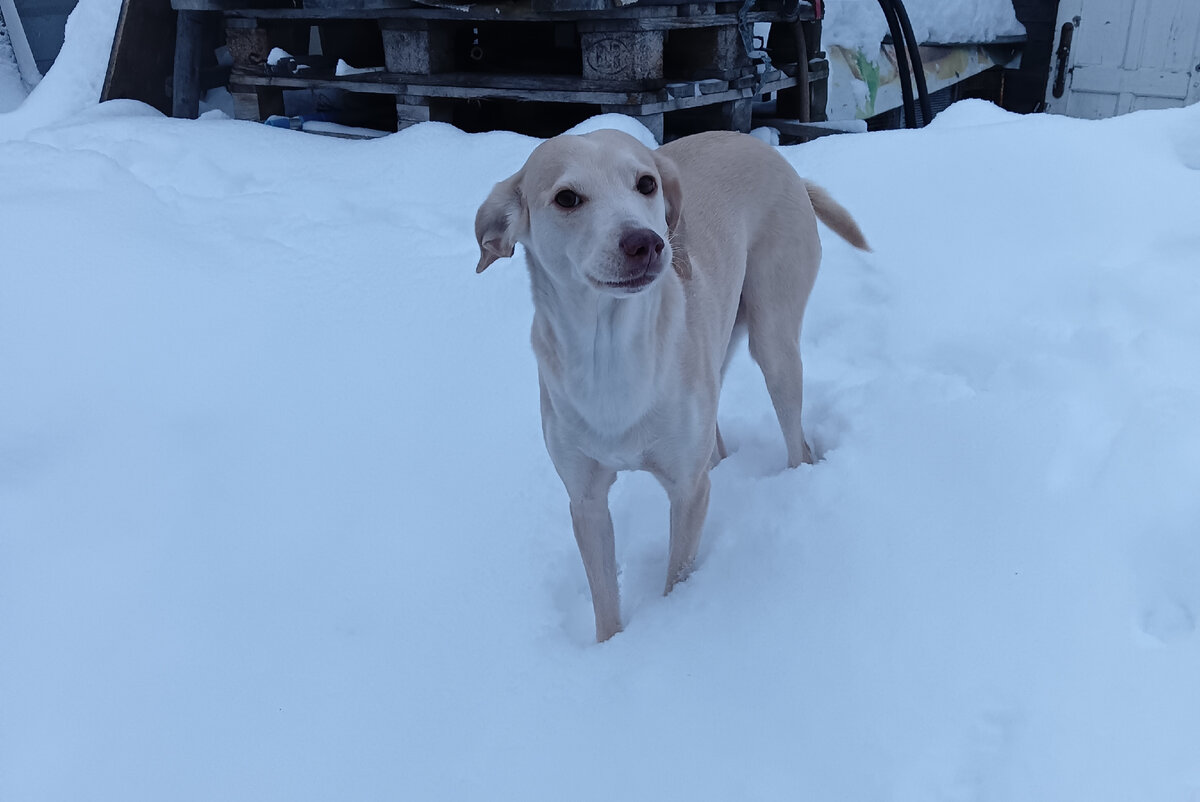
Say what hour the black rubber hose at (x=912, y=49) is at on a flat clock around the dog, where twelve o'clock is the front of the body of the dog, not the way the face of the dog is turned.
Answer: The black rubber hose is roughly at 5 o'clock from the dog.

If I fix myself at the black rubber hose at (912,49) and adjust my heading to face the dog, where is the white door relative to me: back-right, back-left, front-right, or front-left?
back-left

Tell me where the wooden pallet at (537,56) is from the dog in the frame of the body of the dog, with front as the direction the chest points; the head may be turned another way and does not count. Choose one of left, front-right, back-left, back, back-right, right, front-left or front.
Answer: back-right

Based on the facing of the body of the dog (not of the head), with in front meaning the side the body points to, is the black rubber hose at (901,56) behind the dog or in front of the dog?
behind

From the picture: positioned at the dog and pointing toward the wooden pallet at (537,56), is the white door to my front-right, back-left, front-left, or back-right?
front-right

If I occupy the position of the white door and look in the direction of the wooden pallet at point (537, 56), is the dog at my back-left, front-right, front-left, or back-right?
front-left

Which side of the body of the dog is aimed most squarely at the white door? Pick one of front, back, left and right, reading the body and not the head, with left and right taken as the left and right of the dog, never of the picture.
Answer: back
